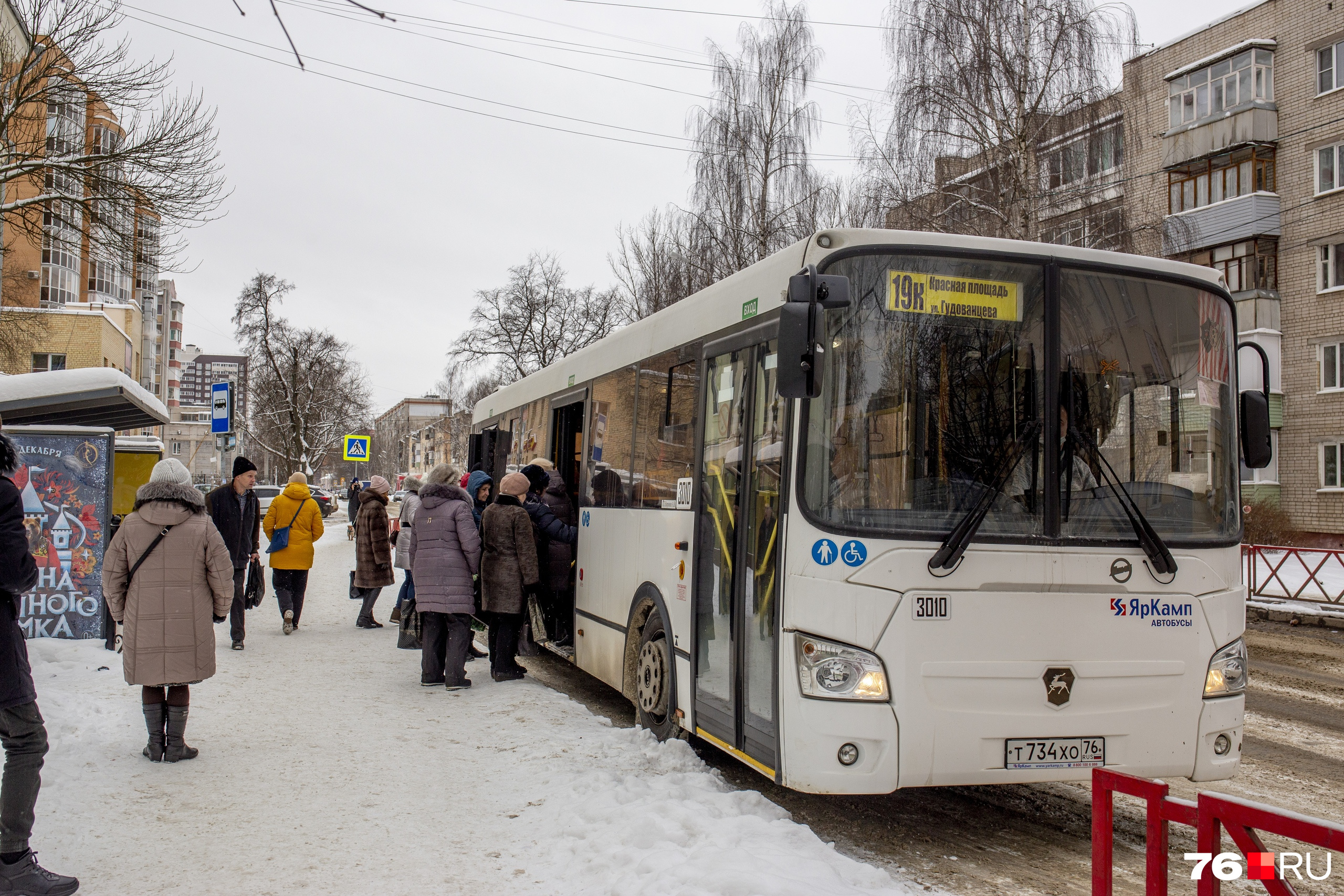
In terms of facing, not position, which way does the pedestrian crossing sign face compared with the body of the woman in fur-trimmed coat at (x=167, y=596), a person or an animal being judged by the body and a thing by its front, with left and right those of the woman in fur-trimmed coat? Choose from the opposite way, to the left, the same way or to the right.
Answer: the opposite way

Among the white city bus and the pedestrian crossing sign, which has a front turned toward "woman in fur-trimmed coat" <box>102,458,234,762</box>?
the pedestrian crossing sign

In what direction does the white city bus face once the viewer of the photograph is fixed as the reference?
facing the viewer and to the right of the viewer

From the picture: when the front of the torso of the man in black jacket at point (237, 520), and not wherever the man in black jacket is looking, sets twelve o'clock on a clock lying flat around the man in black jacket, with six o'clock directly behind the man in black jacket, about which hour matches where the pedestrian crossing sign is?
The pedestrian crossing sign is roughly at 8 o'clock from the man in black jacket.

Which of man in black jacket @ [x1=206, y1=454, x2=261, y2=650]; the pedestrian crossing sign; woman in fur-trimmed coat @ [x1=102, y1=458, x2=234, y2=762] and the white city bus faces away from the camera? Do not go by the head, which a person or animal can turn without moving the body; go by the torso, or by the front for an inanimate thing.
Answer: the woman in fur-trimmed coat

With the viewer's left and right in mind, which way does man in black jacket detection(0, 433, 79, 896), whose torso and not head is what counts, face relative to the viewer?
facing to the right of the viewer

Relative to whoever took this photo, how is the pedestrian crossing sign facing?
facing the viewer

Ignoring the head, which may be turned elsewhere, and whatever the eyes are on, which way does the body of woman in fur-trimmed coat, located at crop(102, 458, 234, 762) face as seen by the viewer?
away from the camera

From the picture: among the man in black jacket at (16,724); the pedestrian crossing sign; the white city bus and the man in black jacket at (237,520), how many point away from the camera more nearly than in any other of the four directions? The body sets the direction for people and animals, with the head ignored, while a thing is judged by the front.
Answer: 0

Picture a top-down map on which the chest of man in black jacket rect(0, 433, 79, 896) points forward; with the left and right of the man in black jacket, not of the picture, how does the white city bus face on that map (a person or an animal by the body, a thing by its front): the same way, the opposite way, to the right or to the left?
to the right

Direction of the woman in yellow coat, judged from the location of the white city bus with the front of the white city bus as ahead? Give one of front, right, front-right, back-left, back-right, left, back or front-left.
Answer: back

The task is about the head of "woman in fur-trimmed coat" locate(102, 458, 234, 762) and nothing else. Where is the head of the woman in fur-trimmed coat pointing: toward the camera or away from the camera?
away from the camera

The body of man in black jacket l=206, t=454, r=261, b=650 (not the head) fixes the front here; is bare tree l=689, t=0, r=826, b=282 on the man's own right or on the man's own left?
on the man's own left

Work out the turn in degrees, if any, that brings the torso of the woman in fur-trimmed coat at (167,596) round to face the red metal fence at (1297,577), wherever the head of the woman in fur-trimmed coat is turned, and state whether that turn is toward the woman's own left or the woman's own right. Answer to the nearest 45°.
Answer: approximately 90° to the woman's own right

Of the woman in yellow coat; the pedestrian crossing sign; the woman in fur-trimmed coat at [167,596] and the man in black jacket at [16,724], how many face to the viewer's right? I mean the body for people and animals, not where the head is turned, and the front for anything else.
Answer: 1

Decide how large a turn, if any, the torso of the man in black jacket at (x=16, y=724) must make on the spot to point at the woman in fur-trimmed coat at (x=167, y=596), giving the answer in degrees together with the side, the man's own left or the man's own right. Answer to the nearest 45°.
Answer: approximately 90° to the man's own left
